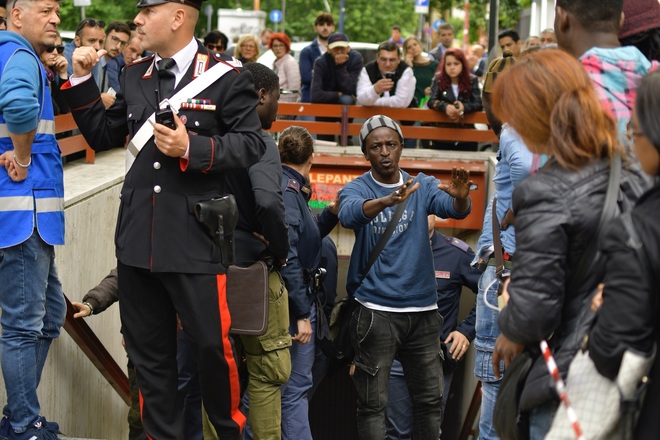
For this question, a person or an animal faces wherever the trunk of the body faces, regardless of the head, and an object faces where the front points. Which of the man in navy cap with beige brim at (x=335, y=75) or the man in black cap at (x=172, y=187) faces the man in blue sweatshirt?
the man in navy cap with beige brim at (x=335, y=75)

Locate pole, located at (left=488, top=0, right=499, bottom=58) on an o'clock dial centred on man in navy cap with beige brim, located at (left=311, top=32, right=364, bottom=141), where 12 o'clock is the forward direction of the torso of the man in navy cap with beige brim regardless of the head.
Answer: The pole is roughly at 7 o'clock from the man in navy cap with beige brim.

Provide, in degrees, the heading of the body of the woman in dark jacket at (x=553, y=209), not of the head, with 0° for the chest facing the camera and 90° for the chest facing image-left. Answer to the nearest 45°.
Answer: approximately 135°

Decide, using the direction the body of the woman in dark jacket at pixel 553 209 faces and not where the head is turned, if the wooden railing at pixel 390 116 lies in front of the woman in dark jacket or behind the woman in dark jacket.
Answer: in front

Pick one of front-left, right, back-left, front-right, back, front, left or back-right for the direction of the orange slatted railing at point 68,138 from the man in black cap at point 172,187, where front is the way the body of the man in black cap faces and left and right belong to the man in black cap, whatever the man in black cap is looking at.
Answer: back-right

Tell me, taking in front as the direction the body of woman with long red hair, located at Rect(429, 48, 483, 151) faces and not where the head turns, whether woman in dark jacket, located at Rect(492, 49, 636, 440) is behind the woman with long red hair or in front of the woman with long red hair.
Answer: in front

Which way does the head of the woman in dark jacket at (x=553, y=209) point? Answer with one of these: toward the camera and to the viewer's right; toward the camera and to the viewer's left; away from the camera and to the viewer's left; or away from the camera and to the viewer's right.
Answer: away from the camera and to the viewer's left

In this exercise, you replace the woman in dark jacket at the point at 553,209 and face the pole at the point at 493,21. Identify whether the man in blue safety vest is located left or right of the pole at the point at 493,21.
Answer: left

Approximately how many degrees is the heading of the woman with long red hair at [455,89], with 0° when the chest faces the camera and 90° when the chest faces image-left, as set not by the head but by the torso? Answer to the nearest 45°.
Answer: approximately 0°

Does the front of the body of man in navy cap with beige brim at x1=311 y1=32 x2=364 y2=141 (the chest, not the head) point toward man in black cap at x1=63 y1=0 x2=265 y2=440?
yes

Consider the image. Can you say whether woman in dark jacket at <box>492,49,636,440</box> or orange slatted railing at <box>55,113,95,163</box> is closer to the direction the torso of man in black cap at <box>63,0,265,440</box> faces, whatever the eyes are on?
the woman in dark jacket
